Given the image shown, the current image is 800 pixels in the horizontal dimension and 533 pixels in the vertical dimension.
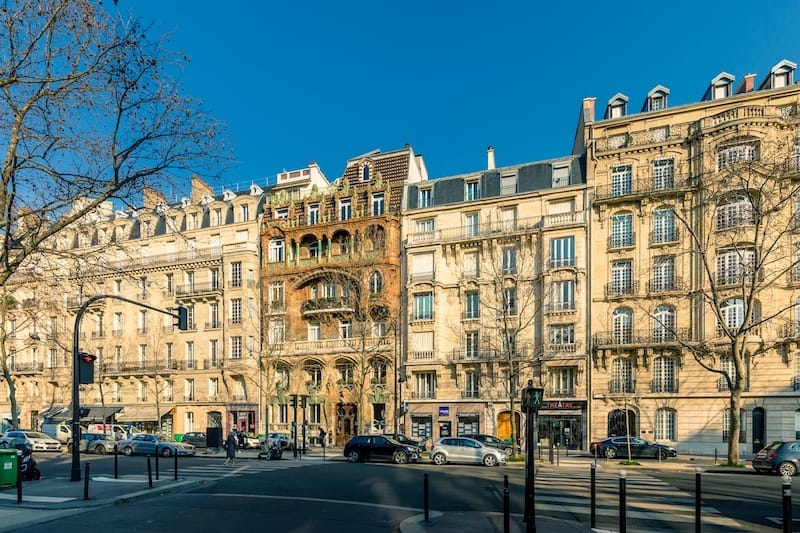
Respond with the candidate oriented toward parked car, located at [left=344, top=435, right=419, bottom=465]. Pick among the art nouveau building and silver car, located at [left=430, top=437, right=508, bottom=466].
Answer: the art nouveau building

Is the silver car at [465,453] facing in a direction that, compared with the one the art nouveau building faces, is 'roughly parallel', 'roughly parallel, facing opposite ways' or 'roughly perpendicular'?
roughly perpendicular

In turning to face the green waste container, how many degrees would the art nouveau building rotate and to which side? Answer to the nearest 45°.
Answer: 0° — it already faces it

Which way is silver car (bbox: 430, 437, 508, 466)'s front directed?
to the viewer's right

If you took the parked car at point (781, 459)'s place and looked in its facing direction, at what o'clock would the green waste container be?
The green waste container is roughly at 6 o'clock from the parked car.

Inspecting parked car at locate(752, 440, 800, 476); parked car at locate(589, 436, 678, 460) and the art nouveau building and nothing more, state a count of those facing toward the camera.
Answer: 1

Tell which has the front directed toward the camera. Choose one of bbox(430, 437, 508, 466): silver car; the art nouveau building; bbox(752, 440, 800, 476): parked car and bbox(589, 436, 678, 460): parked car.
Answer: the art nouveau building

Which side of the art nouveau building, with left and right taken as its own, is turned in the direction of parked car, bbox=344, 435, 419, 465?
front
